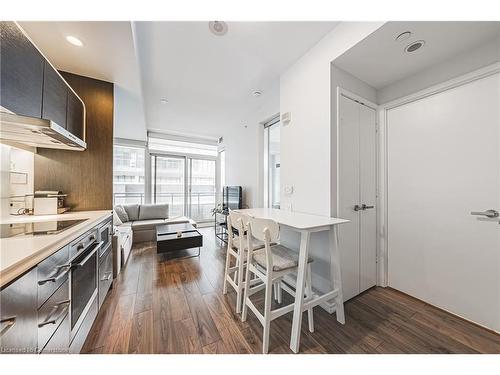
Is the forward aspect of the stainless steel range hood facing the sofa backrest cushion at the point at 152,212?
no

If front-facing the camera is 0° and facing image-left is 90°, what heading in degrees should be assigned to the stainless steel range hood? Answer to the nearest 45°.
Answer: approximately 315°

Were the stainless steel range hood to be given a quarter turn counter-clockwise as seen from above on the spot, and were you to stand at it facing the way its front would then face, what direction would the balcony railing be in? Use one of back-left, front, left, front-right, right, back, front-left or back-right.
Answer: front

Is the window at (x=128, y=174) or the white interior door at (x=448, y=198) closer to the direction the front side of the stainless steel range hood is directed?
the white interior door

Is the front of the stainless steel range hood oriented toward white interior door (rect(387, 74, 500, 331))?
yes

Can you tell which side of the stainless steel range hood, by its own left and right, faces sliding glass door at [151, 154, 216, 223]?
left

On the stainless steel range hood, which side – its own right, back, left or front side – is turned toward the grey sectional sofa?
left

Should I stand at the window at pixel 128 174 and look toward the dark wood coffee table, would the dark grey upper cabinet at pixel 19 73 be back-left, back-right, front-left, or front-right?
front-right

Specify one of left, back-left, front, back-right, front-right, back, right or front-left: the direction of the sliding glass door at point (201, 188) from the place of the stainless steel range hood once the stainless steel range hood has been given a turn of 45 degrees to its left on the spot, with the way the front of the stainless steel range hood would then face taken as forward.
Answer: front-left

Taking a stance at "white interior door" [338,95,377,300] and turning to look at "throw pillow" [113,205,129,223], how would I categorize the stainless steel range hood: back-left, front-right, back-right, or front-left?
front-left

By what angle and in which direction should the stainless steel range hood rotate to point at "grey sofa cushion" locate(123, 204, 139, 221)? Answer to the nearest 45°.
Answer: approximately 90° to its left

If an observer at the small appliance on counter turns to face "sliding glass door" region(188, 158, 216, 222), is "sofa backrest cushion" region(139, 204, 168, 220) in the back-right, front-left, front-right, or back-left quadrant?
front-left

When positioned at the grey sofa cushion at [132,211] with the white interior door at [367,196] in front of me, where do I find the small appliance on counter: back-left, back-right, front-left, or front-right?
front-right

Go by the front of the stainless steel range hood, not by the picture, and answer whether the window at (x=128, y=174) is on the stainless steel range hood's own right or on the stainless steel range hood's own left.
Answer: on the stainless steel range hood's own left
